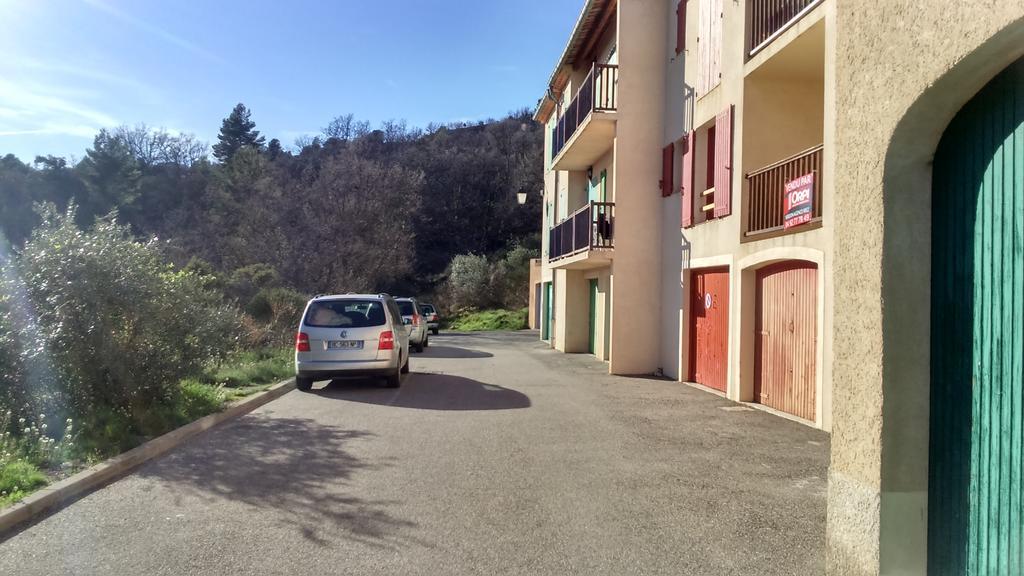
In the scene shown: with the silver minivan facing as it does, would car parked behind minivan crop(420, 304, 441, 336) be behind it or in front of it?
in front

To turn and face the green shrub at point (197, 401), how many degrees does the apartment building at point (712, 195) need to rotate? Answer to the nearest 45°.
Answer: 0° — it already faces it

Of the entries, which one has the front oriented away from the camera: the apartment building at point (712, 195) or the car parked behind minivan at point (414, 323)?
the car parked behind minivan

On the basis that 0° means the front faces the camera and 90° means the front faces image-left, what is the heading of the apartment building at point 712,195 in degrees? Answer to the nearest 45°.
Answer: approximately 45°

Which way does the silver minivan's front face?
away from the camera

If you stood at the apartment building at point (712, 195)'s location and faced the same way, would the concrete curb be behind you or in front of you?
in front

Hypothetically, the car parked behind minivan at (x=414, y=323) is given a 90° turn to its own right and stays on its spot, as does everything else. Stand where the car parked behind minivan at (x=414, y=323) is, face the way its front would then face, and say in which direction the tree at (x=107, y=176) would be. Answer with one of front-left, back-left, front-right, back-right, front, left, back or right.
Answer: back-left

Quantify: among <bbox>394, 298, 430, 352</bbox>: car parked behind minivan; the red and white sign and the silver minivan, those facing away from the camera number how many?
2

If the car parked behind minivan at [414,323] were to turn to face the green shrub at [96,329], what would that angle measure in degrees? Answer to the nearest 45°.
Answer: approximately 180°

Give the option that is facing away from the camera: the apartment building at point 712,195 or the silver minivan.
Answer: the silver minivan

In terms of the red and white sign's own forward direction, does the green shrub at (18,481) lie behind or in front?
in front

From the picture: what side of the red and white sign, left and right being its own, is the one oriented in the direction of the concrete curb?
front

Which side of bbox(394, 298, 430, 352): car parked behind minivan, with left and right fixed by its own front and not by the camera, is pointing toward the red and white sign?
back

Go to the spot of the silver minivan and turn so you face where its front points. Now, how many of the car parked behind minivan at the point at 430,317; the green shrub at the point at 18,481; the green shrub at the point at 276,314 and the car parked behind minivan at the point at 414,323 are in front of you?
3

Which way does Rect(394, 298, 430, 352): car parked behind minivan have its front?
away from the camera

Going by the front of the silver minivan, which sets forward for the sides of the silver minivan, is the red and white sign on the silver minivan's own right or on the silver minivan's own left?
on the silver minivan's own right
